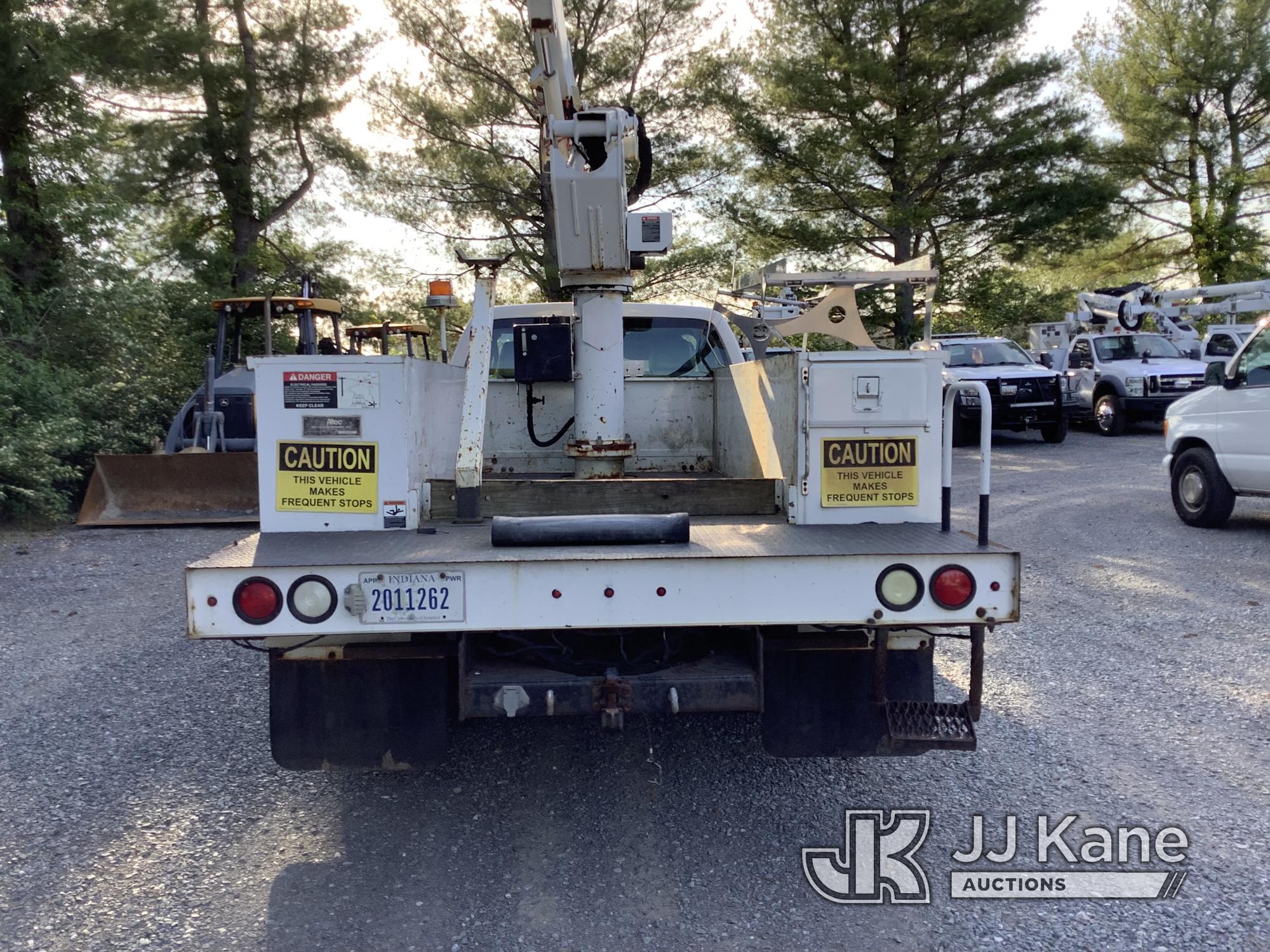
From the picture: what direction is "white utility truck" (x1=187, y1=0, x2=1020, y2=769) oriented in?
away from the camera

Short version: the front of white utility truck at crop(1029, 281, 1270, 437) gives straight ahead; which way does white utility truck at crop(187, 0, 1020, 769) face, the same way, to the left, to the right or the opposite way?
the opposite way

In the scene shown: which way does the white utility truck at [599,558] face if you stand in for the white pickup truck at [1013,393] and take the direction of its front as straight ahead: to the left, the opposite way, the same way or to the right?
the opposite way

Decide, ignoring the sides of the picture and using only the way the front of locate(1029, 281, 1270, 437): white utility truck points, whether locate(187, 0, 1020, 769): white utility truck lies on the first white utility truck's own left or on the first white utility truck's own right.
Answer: on the first white utility truck's own right

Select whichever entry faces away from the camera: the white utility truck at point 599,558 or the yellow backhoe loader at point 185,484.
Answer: the white utility truck

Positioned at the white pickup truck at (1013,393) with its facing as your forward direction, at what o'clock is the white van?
The white van is roughly at 1 o'clock from the white pickup truck.

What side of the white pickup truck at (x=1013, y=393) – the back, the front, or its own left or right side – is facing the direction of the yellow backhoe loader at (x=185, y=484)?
right

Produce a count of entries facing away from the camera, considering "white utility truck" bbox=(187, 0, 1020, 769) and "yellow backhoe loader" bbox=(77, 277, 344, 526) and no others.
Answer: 1

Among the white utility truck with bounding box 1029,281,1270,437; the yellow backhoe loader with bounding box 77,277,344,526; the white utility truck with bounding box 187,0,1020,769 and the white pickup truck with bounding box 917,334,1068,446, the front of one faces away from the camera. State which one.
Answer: the white utility truck with bounding box 187,0,1020,769

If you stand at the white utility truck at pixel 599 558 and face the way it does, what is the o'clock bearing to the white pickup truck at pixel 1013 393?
The white pickup truck is roughly at 1 o'clock from the white utility truck.

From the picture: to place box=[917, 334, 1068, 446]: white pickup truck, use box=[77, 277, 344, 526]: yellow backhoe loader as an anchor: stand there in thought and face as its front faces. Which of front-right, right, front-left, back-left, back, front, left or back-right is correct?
back-left
